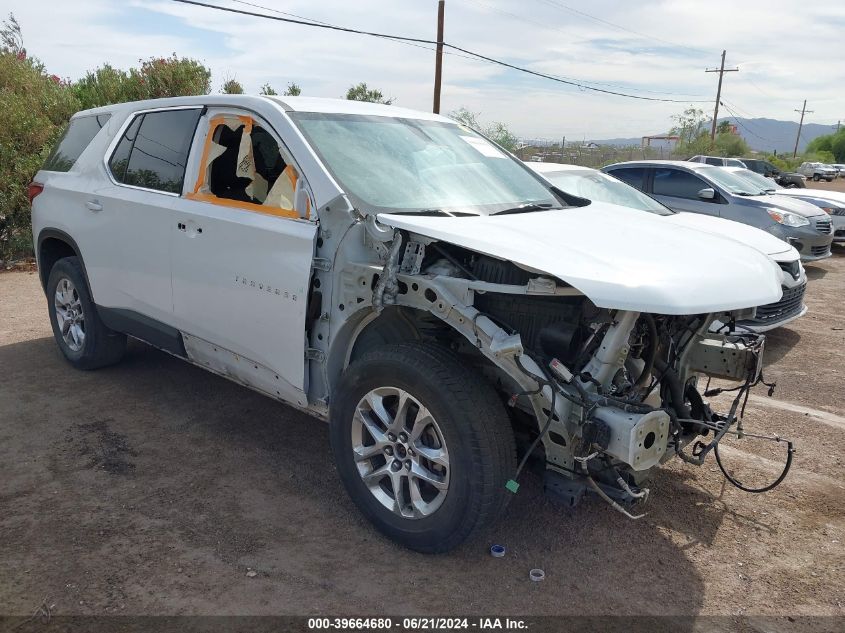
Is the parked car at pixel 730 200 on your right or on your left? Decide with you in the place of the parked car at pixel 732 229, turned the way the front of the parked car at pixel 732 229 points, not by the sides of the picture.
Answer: on your left

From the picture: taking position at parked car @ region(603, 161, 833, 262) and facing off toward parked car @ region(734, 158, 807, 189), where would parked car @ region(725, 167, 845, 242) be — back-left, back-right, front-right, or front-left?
front-right

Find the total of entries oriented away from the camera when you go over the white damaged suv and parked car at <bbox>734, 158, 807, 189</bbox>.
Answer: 0

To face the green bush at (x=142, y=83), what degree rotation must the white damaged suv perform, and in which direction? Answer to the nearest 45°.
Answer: approximately 180°

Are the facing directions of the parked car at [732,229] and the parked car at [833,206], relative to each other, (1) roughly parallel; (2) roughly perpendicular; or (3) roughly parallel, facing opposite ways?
roughly parallel

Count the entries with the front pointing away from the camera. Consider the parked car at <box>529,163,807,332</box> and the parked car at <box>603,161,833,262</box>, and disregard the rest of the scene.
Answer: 0

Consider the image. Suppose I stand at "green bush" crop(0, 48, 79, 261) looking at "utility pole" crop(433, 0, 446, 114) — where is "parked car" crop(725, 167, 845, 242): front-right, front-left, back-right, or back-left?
front-right

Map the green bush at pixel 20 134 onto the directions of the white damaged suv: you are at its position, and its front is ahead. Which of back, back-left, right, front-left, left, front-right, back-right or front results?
back

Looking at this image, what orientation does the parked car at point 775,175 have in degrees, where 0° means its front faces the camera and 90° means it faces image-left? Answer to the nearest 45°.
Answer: approximately 315°

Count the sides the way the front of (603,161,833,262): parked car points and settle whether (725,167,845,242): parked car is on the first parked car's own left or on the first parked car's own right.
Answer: on the first parked car's own left

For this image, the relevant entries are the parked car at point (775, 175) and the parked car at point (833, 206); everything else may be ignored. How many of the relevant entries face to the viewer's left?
0

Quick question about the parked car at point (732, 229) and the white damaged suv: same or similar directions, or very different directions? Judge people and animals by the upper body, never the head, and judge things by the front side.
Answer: same or similar directions

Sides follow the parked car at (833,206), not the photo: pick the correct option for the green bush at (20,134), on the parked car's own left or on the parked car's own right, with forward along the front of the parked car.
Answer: on the parked car's own right

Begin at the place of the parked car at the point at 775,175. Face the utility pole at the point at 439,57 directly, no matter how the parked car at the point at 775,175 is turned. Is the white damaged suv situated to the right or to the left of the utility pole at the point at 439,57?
left

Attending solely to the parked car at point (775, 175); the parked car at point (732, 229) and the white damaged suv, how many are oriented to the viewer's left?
0

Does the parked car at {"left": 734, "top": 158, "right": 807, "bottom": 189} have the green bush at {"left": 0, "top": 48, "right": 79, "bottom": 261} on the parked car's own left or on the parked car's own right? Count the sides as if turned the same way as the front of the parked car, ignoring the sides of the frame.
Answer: on the parked car's own right

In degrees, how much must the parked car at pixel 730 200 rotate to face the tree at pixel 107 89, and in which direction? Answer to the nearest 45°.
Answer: approximately 135° to its right

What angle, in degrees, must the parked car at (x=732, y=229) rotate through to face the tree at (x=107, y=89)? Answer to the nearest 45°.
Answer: approximately 135° to its right
